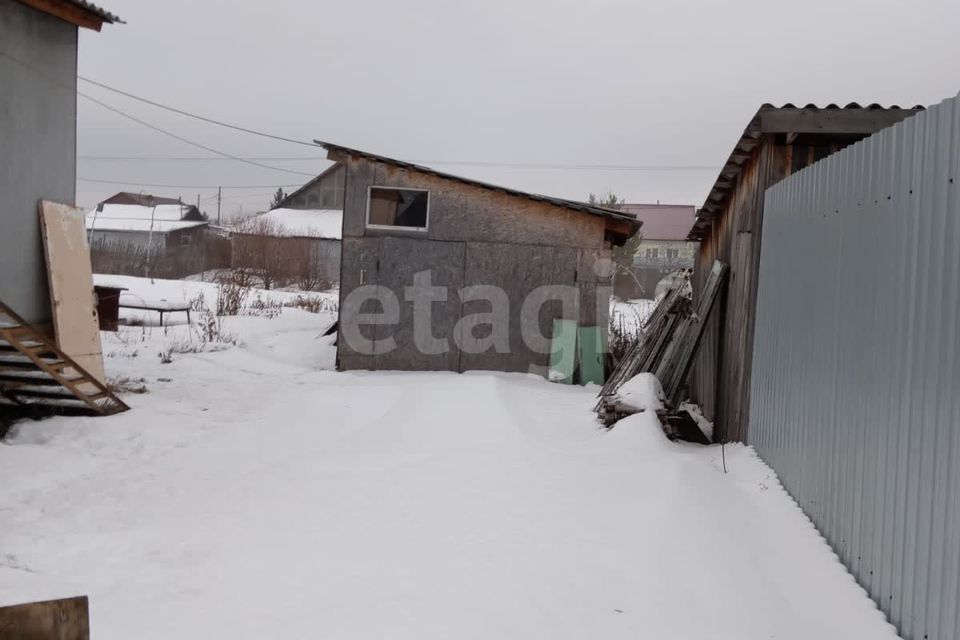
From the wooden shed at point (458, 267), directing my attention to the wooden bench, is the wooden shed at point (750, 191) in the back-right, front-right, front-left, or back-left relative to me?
back-left

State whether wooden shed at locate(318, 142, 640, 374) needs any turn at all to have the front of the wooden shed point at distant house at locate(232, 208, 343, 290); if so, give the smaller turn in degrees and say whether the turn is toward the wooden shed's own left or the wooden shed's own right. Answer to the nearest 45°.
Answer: approximately 180°

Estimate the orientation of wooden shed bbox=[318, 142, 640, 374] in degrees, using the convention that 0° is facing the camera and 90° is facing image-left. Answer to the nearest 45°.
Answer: approximately 0°

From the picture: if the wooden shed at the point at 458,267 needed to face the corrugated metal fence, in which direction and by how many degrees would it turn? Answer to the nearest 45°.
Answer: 0° — it already faces it

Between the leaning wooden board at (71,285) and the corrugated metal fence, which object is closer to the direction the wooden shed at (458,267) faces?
the corrugated metal fence

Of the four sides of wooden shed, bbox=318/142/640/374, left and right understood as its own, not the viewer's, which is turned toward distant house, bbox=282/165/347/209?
back

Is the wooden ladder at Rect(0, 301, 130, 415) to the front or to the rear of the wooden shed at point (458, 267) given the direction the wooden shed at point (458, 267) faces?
to the front

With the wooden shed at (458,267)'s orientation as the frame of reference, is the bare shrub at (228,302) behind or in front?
behind

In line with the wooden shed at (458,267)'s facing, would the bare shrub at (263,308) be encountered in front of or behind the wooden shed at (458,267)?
behind

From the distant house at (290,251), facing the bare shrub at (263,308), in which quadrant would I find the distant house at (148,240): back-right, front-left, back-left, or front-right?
back-right

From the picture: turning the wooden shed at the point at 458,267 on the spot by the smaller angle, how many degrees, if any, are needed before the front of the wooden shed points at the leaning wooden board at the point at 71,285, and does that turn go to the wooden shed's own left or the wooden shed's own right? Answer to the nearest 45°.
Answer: approximately 45° to the wooden shed's own right
